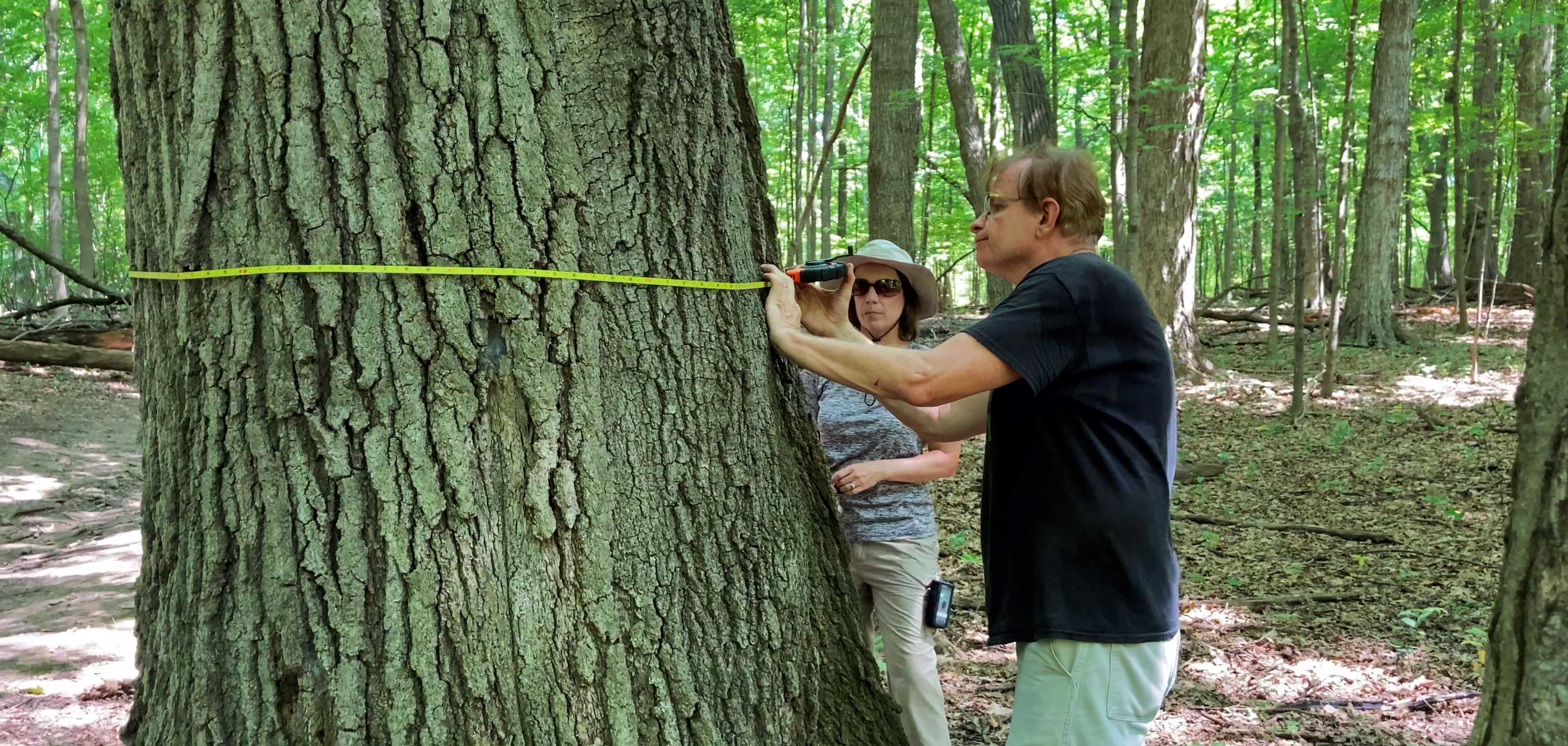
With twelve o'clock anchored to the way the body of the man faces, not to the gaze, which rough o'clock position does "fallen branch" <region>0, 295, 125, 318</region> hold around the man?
The fallen branch is roughly at 1 o'clock from the man.

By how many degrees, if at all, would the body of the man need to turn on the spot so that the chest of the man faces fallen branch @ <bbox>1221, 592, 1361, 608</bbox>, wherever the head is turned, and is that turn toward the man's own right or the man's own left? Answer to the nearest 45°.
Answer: approximately 135° to the man's own right

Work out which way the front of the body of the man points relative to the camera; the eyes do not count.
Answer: to the viewer's left

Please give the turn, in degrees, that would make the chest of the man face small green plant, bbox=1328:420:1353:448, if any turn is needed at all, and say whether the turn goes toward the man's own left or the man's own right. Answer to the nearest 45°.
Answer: approximately 90° to the man's own right

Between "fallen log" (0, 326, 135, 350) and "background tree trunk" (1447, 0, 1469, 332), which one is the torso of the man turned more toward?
the fallen log

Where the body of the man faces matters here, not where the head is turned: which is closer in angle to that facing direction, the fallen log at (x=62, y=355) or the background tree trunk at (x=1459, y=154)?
the fallen log

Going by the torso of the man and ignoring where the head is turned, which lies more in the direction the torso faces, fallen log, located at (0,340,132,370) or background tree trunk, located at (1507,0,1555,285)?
the fallen log

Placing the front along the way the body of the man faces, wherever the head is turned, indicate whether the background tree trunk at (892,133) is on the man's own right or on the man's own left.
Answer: on the man's own right

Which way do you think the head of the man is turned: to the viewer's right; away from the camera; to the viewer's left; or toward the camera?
to the viewer's left

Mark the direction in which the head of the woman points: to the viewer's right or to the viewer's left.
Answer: to the viewer's left
